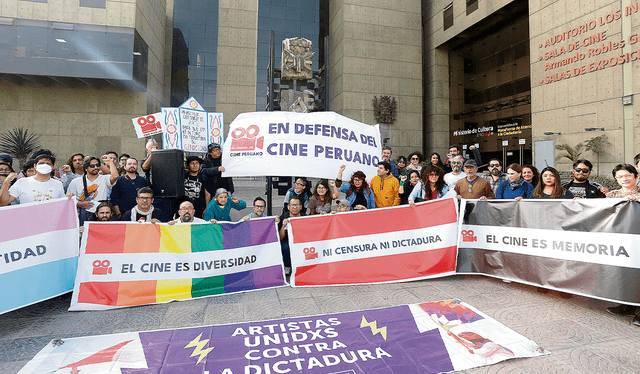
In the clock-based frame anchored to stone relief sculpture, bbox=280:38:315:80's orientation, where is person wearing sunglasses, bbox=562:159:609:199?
The person wearing sunglasses is roughly at 11 o'clock from the stone relief sculpture.

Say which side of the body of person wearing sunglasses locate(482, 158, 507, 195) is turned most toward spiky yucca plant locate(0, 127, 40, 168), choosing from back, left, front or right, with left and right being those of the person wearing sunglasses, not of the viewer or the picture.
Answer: right

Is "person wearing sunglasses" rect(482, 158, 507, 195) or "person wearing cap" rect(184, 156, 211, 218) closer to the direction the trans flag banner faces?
the person wearing sunglasses

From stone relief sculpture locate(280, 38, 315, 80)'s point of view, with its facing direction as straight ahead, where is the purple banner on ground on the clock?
The purple banner on ground is roughly at 12 o'clock from the stone relief sculpture.

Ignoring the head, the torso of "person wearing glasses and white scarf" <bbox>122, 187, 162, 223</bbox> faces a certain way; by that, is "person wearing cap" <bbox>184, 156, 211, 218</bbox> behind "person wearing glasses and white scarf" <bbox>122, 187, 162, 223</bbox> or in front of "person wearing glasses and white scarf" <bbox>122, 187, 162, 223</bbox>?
behind

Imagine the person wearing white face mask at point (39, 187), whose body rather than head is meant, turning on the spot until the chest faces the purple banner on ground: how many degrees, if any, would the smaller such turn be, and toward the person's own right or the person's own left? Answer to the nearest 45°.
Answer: approximately 45° to the person's own left

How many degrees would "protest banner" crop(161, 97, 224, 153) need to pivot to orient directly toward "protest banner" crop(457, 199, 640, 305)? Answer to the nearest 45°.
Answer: approximately 45° to its left

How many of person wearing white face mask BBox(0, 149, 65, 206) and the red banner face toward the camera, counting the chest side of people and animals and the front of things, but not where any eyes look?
2
